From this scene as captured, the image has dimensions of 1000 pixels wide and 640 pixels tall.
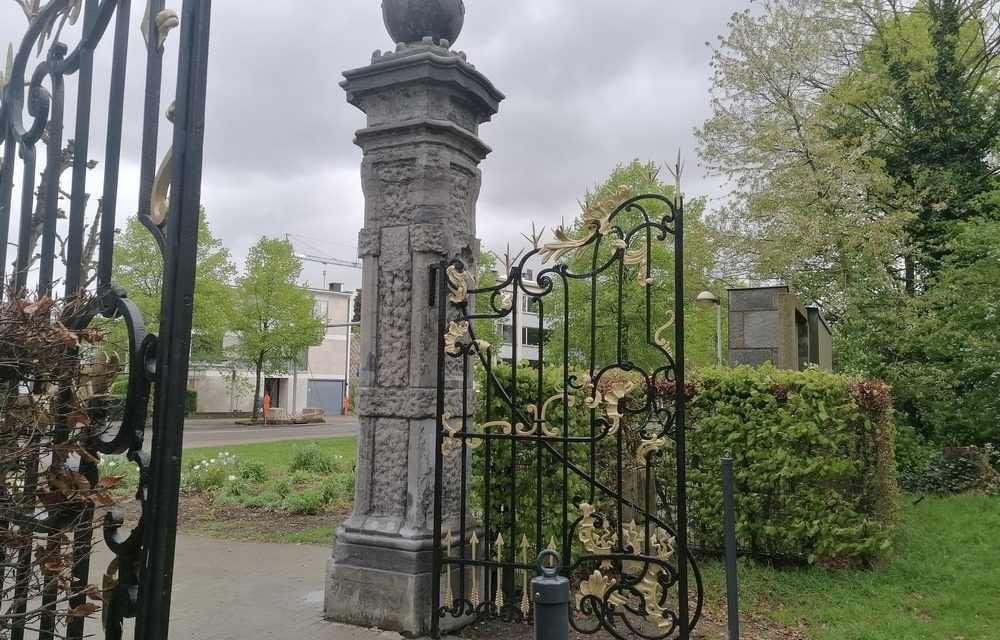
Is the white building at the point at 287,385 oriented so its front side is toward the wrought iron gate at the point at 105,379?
yes

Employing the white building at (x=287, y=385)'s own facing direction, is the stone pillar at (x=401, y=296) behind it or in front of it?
in front

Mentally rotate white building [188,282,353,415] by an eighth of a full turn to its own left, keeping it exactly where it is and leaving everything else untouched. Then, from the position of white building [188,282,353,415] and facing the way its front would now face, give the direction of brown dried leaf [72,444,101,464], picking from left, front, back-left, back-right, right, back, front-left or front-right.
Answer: front-right

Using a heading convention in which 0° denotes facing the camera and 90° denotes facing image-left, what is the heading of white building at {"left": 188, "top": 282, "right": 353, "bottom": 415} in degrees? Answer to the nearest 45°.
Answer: approximately 0°

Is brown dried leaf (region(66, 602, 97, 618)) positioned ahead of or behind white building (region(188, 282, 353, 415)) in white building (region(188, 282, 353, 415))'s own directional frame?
ahead

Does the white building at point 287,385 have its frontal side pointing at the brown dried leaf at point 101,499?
yes

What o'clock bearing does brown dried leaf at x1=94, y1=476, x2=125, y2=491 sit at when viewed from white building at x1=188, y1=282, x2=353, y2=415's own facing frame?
The brown dried leaf is roughly at 12 o'clock from the white building.

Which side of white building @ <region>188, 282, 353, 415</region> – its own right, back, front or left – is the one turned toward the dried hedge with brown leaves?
front

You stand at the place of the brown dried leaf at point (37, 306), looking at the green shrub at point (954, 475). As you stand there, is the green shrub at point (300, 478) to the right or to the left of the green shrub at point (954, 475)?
left

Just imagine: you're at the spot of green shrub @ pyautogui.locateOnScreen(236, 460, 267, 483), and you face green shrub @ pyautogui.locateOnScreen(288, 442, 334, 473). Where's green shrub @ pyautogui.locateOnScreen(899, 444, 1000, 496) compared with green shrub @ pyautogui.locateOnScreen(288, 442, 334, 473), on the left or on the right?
right

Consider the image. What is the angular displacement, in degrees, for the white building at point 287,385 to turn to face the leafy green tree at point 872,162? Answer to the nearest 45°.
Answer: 0° — it already faces it

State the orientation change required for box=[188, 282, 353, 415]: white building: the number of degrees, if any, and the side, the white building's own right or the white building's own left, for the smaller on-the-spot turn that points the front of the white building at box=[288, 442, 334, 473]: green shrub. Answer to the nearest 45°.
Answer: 0° — it already faces it

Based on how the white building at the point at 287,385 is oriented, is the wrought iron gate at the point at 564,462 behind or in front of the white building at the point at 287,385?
in front

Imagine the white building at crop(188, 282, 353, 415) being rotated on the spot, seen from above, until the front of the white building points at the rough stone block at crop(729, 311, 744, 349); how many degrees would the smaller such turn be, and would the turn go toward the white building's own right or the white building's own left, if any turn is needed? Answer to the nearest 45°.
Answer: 0° — it already faces it

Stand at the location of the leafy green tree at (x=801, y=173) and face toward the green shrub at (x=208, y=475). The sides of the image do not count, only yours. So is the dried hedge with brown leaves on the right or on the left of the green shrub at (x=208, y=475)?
left

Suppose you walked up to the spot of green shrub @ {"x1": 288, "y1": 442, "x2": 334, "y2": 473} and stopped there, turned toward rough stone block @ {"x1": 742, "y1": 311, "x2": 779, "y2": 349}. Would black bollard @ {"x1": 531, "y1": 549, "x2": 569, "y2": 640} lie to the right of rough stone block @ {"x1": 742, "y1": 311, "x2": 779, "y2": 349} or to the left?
right
